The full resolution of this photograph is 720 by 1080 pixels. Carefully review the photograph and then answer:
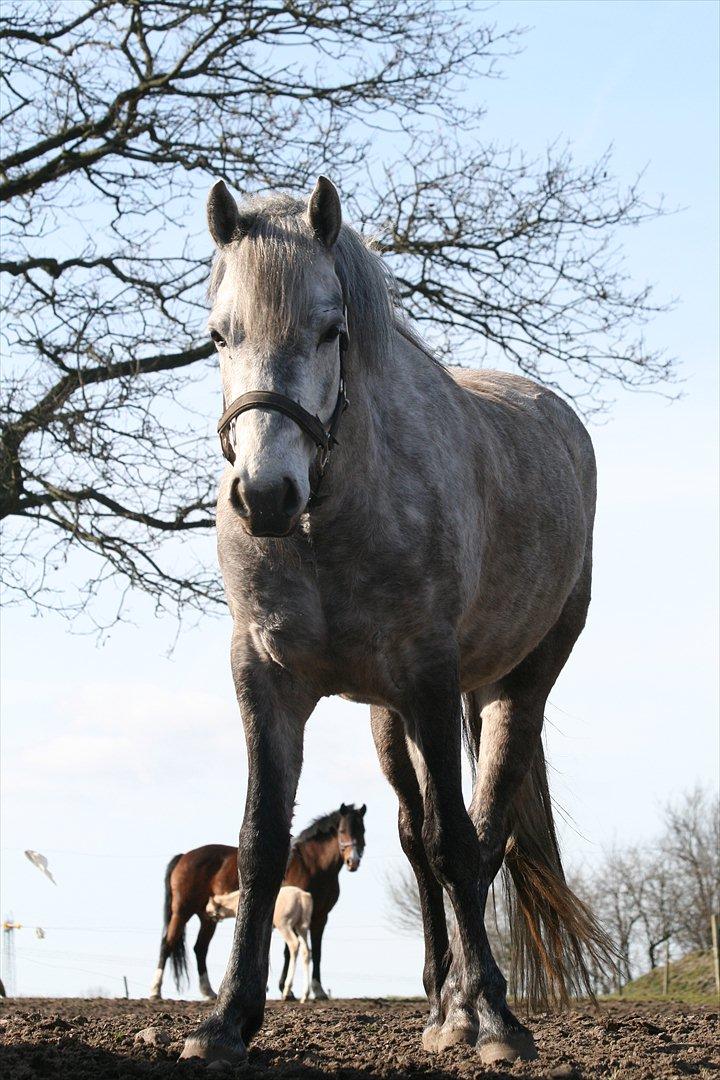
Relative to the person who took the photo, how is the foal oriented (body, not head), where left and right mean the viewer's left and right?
facing away from the viewer and to the left of the viewer

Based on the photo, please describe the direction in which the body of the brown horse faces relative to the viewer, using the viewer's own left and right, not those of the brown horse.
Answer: facing to the right of the viewer

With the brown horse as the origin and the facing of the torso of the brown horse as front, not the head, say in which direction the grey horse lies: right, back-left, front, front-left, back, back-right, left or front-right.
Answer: right

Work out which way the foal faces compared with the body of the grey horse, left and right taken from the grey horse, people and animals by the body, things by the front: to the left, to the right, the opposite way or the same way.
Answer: to the right

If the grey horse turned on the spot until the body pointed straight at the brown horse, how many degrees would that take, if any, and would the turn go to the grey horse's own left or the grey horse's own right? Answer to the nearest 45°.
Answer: approximately 135° to the grey horse's own right

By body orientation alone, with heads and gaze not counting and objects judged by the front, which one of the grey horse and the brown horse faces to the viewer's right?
the brown horse

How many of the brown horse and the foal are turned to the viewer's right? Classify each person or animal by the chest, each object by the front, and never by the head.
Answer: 1

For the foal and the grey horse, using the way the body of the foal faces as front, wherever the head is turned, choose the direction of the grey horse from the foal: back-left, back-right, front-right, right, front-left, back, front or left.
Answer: back-left

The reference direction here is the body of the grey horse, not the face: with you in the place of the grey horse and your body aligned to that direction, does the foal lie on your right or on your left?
on your right

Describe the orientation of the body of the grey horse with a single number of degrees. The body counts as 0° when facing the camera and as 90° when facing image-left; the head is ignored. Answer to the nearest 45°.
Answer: approximately 45°
